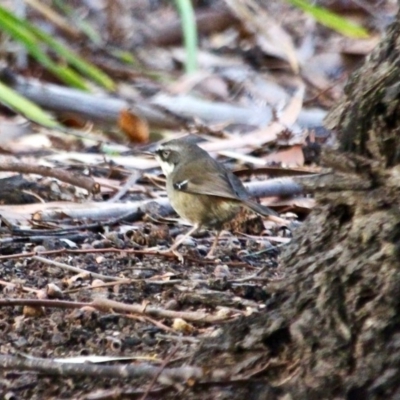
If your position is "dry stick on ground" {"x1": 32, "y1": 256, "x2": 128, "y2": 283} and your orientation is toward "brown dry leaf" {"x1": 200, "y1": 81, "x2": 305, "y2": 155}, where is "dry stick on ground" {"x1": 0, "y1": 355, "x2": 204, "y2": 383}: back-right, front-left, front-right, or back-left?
back-right

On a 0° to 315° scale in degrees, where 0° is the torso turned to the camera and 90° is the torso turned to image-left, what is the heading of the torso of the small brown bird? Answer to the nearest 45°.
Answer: approximately 90°

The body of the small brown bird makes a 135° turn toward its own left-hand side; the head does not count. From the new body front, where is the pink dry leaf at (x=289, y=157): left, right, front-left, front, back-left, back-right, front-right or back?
left

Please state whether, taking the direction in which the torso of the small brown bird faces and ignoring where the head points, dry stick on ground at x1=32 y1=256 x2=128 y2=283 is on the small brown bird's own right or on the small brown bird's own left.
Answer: on the small brown bird's own left

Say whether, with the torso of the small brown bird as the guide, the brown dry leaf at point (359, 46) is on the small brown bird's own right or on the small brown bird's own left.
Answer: on the small brown bird's own right
